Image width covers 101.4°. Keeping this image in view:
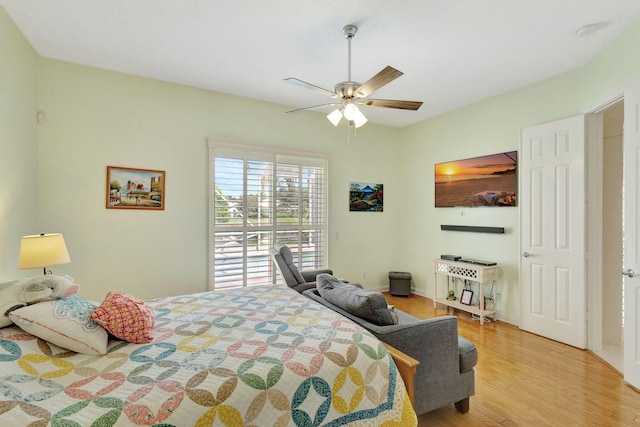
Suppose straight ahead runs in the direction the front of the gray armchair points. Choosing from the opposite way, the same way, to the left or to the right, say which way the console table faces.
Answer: the opposite way

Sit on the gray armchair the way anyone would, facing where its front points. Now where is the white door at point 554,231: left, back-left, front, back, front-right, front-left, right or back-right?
front

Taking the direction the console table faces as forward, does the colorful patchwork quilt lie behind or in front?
in front

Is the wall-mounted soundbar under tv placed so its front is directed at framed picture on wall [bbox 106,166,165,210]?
yes

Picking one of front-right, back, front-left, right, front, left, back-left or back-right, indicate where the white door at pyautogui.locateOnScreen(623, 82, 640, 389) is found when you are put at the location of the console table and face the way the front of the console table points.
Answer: left

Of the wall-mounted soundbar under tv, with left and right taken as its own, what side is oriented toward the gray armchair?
front

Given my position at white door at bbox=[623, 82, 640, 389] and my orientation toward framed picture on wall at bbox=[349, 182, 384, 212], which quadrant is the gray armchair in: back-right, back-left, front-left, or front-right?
front-left

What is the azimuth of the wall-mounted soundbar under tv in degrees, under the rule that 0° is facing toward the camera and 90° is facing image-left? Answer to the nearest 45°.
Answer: approximately 45°

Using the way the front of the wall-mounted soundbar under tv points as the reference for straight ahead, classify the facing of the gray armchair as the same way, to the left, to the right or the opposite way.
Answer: the opposite way

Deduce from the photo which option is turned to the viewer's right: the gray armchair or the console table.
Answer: the gray armchair

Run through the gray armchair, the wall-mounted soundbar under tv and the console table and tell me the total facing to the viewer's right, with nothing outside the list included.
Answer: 1

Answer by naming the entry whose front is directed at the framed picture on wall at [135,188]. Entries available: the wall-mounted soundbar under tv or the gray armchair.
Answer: the wall-mounted soundbar under tv

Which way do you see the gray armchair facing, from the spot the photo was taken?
facing to the right of the viewer

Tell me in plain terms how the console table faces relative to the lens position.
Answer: facing the viewer and to the left of the viewer

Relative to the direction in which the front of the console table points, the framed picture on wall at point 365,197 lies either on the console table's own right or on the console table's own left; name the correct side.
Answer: on the console table's own right

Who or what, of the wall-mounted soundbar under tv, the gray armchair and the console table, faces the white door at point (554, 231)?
the gray armchair

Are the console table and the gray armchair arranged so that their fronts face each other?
yes
